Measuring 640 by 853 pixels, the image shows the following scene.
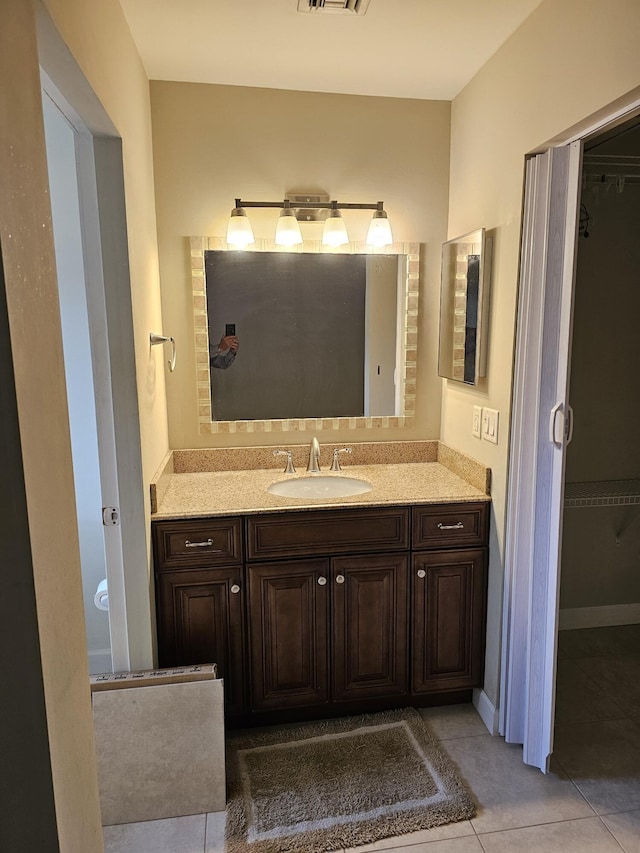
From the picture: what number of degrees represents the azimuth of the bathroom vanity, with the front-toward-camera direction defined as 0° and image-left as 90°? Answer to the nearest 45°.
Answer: approximately 0°

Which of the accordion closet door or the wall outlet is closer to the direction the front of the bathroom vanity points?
the accordion closet door

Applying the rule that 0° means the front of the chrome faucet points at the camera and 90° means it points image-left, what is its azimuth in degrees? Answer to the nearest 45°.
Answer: approximately 0°

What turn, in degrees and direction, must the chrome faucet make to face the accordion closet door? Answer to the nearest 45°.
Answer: approximately 45° to its left

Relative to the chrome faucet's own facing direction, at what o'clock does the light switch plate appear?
The light switch plate is roughly at 10 o'clock from the chrome faucet.
